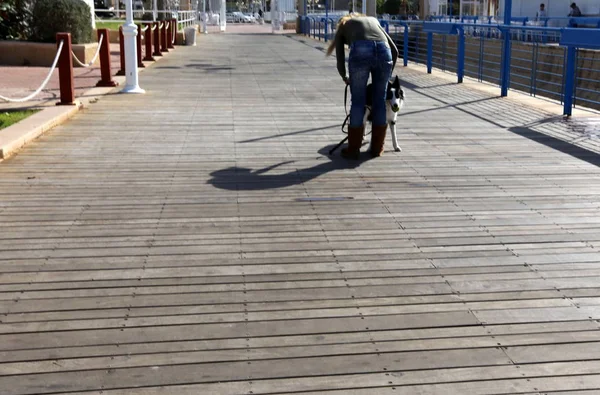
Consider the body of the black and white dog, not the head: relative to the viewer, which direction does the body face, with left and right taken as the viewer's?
facing the viewer and to the right of the viewer

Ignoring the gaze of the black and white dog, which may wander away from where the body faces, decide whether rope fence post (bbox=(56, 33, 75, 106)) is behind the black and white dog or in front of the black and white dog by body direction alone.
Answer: behind

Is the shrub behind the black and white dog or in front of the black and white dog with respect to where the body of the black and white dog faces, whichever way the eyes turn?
behind

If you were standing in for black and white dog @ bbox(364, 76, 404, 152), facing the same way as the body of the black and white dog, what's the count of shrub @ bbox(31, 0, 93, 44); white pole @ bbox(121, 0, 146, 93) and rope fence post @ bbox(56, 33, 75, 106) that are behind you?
3

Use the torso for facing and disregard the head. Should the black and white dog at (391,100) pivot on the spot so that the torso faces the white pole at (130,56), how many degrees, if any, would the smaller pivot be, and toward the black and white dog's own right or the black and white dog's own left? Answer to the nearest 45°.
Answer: approximately 180°

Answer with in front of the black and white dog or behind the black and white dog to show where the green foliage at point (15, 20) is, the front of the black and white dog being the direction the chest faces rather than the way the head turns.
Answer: behind

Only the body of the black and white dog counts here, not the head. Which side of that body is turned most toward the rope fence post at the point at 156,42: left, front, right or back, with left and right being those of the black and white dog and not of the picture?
back
